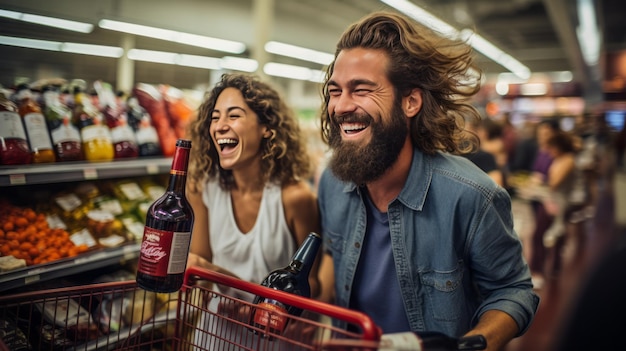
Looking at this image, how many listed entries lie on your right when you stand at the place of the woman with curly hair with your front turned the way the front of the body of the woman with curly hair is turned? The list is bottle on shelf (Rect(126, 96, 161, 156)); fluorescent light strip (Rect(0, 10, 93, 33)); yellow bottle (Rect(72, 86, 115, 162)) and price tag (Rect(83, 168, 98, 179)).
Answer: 4

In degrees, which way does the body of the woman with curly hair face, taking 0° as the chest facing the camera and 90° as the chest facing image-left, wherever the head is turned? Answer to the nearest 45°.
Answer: approximately 45°

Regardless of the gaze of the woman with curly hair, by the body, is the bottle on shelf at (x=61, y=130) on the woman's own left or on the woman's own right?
on the woman's own right

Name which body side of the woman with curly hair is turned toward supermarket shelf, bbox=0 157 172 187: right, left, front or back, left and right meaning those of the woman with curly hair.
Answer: right

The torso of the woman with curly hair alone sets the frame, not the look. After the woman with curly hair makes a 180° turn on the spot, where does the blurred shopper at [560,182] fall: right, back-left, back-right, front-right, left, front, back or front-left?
front

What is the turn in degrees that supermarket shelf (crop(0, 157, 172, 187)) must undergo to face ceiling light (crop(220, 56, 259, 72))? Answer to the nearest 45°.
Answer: approximately 90° to its left

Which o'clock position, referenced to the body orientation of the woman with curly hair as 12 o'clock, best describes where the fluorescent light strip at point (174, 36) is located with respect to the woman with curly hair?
The fluorescent light strip is roughly at 4 o'clock from the woman with curly hair.

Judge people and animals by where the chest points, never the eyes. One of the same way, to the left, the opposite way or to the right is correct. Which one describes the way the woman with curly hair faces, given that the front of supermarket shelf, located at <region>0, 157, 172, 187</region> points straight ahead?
to the right
